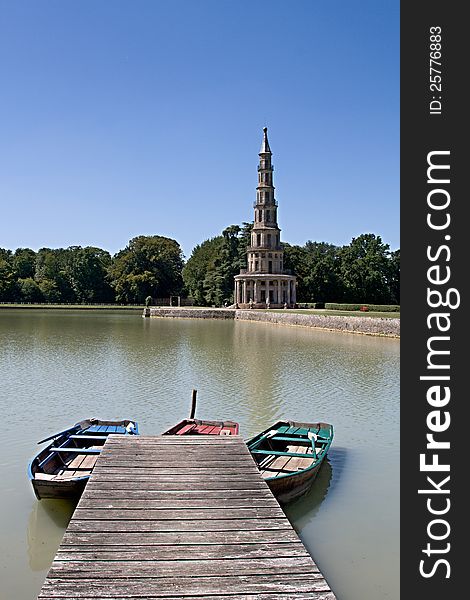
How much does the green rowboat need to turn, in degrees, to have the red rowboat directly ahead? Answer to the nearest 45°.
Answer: approximately 90° to its right

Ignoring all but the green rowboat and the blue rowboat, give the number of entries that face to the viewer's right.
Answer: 0

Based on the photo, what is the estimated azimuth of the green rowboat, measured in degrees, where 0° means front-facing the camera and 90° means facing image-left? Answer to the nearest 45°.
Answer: approximately 45°

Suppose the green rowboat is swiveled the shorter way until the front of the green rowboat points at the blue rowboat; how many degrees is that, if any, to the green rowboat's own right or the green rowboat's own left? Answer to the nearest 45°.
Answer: approximately 45° to the green rowboat's own right

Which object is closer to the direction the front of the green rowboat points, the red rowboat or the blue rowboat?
the blue rowboat
